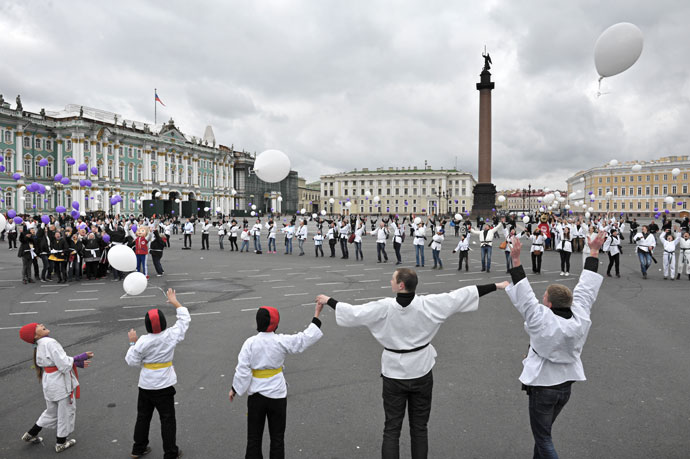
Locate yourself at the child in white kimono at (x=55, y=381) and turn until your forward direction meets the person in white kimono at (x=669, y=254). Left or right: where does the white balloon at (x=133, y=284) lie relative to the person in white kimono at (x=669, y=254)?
left

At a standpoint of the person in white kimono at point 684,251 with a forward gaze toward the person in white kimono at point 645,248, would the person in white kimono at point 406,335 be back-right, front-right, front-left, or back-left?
front-left

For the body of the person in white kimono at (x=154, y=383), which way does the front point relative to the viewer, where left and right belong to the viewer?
facing away from the viewer

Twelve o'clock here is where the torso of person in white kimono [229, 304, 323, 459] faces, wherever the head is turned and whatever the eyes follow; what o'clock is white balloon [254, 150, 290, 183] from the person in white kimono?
The white balloon is roughly at 12 o'clock from the person in white kimono.

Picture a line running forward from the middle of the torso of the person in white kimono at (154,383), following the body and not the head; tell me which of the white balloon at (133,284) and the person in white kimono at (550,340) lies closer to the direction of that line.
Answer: the white balloon

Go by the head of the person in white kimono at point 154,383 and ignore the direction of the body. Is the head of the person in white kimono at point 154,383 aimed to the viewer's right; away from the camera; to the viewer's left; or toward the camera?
away from the camera

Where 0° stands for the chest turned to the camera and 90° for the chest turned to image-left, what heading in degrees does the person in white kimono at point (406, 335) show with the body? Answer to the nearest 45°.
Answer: approximately 180°

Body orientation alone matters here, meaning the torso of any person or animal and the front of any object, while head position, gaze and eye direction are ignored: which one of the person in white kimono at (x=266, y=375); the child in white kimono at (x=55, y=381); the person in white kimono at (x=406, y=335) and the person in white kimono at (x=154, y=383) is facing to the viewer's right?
the child in white kimono

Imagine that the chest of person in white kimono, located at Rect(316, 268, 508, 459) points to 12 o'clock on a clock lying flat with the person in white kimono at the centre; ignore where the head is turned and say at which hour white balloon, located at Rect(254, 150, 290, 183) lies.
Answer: The white balloon is roughly at 11 o'clock from the person in white kimono.

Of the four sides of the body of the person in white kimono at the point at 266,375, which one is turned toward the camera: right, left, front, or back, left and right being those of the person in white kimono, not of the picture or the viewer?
back

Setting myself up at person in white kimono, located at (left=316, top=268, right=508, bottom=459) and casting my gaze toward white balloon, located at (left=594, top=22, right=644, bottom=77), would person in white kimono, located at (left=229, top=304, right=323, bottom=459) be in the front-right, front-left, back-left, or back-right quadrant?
back-left

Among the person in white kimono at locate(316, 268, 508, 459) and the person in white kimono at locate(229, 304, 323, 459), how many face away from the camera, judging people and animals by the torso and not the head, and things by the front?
2

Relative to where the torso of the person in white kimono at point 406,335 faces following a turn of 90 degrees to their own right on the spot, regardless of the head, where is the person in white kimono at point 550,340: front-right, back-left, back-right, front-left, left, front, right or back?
front

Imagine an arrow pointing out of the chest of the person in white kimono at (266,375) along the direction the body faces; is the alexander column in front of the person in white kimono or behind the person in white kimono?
in front

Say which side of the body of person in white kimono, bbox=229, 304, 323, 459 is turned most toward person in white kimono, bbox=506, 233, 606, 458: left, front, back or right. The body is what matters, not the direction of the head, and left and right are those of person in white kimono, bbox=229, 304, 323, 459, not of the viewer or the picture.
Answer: right

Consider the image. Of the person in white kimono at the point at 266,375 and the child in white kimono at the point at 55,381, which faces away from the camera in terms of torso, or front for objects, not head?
the person in white kimono

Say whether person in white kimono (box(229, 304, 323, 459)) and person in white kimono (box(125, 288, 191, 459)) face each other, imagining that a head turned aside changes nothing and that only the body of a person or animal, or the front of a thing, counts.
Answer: no
